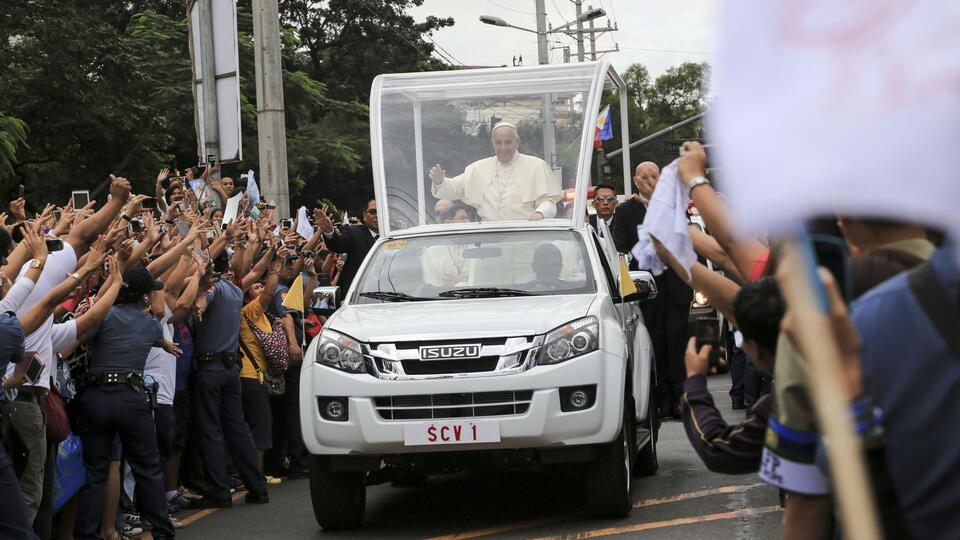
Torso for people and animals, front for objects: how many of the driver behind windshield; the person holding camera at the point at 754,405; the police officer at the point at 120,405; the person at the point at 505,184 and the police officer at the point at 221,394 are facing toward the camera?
2

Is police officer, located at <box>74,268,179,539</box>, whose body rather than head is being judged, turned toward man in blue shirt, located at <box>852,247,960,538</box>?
no

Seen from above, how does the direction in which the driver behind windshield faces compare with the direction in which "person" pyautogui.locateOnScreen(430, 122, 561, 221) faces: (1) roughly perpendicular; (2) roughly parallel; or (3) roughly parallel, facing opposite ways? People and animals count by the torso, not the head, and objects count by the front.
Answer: roughly parallel

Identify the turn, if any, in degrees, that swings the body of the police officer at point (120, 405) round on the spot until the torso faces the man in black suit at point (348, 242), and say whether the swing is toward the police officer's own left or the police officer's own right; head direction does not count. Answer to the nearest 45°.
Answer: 0° — they already face them

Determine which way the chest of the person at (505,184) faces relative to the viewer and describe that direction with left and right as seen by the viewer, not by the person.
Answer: facing the viewer

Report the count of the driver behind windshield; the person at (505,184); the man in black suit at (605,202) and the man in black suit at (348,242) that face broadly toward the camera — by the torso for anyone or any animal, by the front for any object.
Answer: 4

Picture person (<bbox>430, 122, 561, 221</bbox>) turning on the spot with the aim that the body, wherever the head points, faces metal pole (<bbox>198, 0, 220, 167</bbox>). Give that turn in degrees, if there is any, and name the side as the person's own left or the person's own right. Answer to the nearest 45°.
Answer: approximately 135° to the person's own right

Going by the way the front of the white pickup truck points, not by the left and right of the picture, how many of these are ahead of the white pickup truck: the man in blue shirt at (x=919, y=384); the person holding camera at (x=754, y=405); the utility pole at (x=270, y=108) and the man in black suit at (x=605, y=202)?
2

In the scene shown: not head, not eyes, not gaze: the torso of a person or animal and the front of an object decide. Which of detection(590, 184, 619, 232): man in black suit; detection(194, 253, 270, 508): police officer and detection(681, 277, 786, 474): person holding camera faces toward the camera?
the man in black suit

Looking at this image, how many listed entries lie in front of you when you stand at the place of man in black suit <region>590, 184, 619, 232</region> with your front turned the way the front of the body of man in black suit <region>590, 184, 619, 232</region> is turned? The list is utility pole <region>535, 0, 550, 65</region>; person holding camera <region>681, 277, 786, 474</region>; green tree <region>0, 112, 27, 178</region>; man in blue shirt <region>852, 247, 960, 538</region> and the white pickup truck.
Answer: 3

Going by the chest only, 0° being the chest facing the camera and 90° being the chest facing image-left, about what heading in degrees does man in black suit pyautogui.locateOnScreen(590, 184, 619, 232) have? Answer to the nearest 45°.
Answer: approximately 0°

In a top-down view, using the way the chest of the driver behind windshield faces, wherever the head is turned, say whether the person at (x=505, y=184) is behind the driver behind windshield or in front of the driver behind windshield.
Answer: behind

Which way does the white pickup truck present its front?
toward the camera

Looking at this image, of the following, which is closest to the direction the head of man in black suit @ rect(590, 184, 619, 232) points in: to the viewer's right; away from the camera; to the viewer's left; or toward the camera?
toward the camera

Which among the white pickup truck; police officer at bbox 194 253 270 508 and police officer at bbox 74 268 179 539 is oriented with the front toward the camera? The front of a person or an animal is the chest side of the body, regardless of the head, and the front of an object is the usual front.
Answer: the white pickup truck

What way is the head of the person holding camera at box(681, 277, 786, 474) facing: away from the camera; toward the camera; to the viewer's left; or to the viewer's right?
away from the camera

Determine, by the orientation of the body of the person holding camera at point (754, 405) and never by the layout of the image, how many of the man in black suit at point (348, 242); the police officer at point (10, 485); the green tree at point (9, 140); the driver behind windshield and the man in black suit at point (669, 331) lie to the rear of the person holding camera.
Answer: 0
